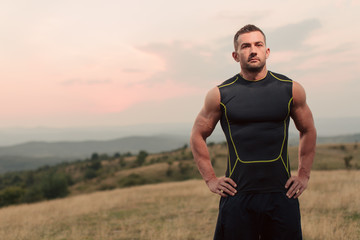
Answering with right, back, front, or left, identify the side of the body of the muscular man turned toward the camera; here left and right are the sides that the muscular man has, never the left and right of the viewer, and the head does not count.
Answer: front
